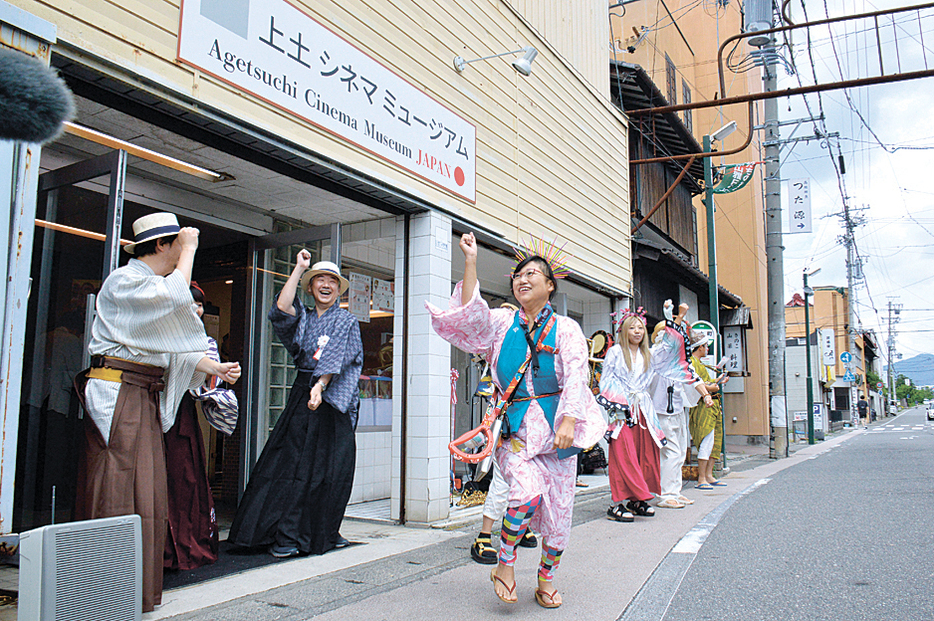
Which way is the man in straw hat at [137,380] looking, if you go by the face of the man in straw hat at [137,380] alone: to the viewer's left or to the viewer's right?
to the viewer's right

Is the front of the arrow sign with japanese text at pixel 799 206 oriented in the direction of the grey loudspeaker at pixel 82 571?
yes

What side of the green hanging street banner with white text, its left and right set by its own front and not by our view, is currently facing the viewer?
front

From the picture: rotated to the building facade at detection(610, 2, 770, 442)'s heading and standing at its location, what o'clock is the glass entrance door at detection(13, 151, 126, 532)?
The glass entrance door is roughly at 2 o'clock from the building facade.

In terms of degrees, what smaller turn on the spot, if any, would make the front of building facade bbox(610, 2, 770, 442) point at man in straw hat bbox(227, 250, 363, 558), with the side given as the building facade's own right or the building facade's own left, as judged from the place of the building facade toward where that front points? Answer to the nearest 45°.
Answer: approximately 45° to the building facade's own right

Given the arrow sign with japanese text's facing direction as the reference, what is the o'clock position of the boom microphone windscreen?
The boom microphone windscreen is roughly at 12 o'clock from the arrow sign with japanese text.

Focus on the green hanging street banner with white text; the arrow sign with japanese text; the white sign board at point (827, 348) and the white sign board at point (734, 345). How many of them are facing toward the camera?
4

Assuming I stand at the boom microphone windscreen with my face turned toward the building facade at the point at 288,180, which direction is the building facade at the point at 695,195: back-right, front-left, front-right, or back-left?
front-right

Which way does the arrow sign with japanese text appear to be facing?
toward the camera

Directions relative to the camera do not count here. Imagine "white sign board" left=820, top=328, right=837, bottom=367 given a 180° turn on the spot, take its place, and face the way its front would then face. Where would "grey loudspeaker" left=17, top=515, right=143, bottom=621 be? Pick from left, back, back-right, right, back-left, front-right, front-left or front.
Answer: back

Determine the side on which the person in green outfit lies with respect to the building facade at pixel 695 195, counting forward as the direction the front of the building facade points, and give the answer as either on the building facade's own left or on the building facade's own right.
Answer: on the building facade's own right

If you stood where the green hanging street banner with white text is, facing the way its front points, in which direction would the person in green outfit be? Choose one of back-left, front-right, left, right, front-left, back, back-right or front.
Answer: front

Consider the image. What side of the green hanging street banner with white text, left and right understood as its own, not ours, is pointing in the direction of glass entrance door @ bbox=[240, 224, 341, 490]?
front

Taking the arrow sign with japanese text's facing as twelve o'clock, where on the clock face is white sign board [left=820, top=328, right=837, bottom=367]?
The white sign board is roughly at 6 o'clock from the arrow sign with japanese text.

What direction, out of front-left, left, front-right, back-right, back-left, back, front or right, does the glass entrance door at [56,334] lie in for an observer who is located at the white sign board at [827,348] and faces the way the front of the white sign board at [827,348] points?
front

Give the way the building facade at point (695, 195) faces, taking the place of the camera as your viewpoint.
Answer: facing the viewer and to the right of the viewer

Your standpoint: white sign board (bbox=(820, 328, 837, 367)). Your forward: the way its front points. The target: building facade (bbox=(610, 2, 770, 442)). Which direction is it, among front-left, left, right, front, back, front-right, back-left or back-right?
front

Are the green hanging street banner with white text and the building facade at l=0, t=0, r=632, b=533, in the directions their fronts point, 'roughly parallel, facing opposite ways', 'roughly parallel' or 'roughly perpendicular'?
roughly perpendicular
